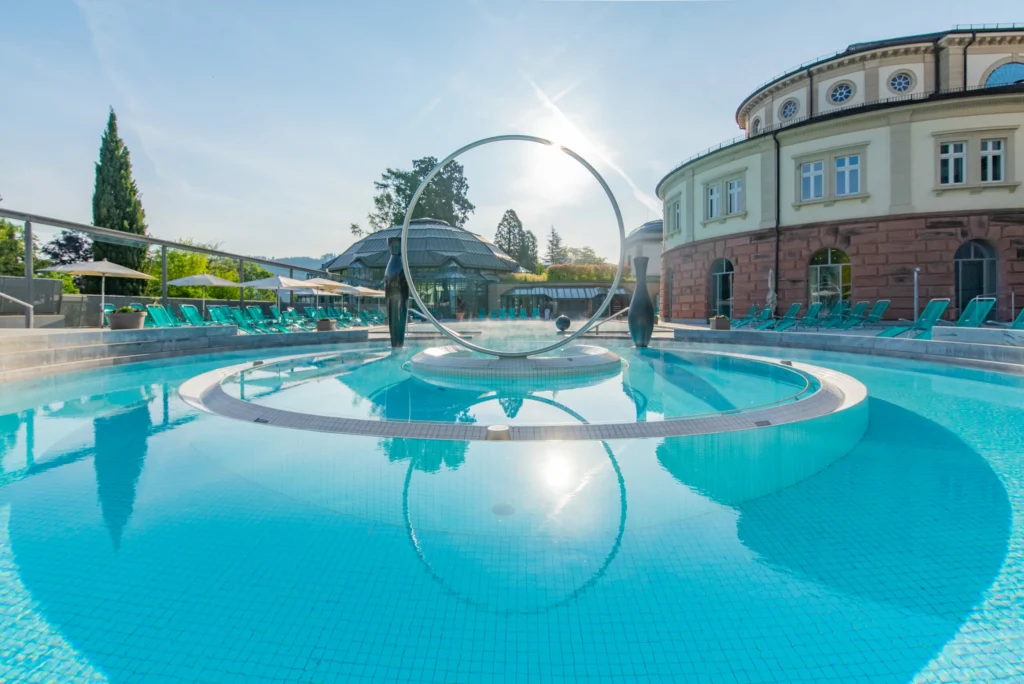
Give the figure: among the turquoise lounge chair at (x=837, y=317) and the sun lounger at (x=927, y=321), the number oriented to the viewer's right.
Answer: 0

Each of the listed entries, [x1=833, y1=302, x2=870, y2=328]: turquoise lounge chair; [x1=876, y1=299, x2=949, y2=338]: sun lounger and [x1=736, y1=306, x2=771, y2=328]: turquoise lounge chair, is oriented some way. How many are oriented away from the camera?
0

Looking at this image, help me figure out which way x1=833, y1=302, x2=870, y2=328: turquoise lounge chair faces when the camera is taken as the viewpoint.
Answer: facing the viewer and to the left of the viewer

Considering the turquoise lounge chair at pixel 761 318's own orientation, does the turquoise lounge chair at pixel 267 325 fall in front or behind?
in front

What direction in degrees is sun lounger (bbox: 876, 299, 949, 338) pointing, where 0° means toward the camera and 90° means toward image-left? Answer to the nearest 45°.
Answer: approximately 45°

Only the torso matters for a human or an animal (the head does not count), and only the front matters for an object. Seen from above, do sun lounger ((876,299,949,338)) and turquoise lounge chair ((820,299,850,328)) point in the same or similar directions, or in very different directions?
same or similar directions

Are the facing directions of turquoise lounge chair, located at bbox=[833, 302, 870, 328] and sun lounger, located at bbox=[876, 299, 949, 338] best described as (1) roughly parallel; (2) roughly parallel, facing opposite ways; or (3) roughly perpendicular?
roughly parallel

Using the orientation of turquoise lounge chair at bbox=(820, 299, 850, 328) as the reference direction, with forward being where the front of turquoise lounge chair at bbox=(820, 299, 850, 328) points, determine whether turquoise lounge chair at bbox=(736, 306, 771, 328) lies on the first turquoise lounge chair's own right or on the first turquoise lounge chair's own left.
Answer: on the first turquoise lounge chair's own right

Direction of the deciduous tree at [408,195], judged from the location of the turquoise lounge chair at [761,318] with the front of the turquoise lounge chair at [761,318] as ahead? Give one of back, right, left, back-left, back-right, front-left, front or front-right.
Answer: right

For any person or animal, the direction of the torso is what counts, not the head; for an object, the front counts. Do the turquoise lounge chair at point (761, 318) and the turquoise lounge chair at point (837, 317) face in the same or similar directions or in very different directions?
same or similar directions

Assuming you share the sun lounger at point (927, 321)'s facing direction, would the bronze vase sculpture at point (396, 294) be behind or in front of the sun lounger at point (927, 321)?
in front

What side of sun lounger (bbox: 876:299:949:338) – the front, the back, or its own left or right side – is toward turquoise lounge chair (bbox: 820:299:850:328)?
right
